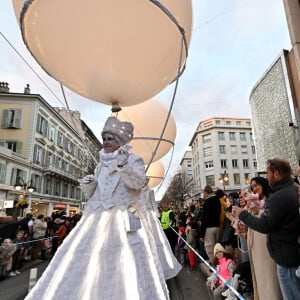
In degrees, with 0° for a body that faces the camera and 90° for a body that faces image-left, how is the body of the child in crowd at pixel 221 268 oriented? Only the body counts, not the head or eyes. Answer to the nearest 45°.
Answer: approximately 45°

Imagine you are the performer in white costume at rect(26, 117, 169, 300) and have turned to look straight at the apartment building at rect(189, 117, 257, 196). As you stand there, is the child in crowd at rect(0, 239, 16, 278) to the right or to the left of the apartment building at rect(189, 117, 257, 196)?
left

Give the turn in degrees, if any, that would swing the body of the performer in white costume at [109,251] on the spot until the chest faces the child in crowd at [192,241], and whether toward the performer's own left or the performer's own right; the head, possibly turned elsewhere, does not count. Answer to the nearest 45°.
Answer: approximately 180°

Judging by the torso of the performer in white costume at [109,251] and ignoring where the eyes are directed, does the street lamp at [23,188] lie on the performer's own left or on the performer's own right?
on the performer's own right

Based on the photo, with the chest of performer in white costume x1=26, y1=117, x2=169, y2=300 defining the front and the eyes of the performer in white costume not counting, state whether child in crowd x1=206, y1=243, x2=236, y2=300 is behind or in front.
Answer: behind

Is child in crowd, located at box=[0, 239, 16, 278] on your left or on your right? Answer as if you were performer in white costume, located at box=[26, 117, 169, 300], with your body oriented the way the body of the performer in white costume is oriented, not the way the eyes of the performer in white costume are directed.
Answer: on your right

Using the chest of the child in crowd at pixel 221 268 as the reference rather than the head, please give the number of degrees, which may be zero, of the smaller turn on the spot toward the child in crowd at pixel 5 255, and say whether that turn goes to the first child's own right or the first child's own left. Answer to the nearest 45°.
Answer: approximately 45° to the first child's own right
